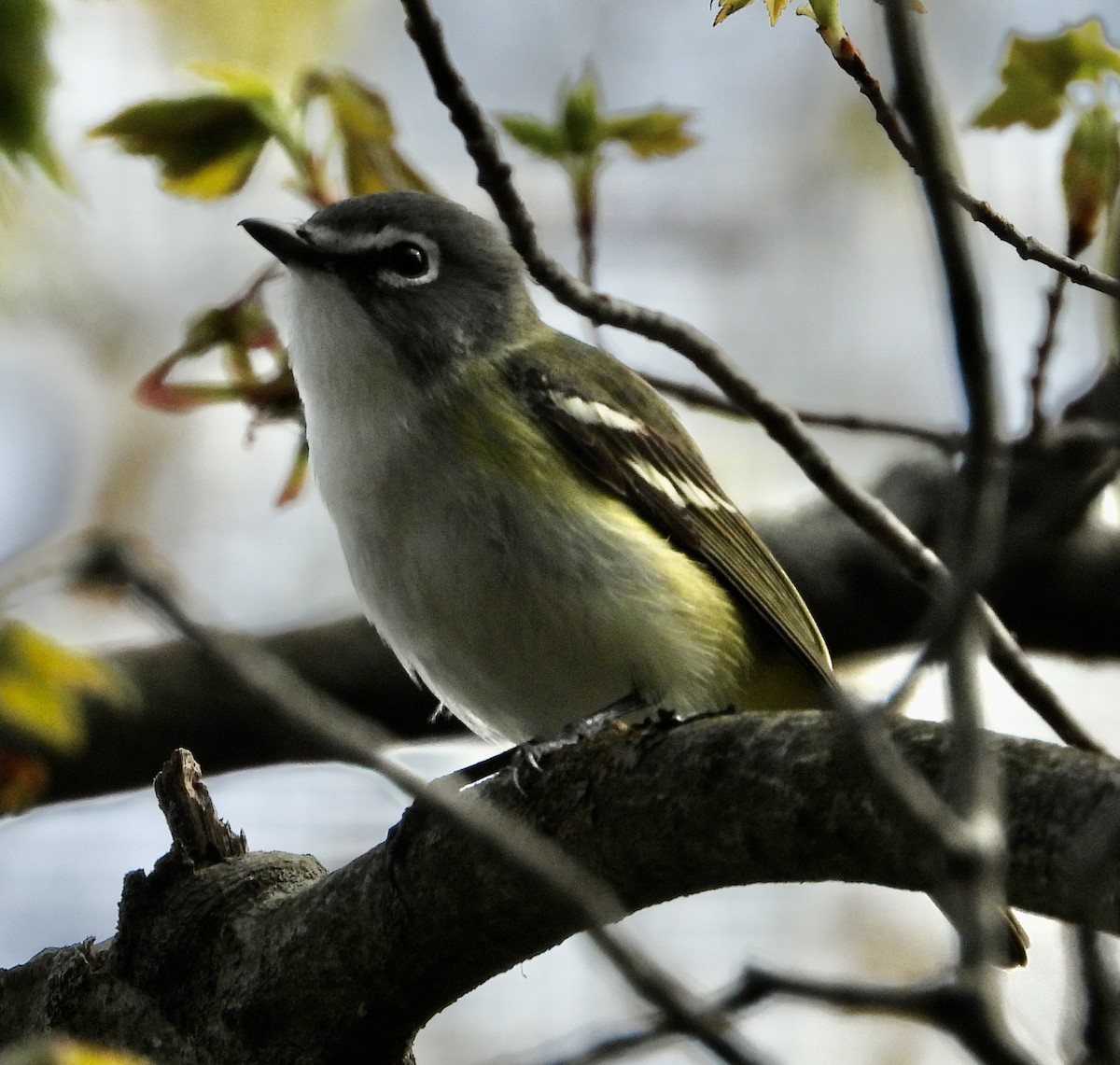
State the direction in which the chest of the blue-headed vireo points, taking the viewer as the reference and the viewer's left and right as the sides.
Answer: facing the viewer and to the left of the viewer

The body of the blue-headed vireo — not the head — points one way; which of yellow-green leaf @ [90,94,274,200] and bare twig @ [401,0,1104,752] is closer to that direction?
the yellow-green leaf

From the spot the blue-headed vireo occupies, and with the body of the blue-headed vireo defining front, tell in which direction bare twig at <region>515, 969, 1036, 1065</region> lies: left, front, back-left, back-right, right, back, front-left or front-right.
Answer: front-left

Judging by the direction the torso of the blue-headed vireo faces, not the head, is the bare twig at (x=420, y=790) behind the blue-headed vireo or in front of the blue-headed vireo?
in front

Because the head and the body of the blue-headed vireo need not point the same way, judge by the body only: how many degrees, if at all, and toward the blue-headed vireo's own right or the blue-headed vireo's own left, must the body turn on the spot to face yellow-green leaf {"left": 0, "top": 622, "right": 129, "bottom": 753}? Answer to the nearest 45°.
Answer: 0° — it already faces it

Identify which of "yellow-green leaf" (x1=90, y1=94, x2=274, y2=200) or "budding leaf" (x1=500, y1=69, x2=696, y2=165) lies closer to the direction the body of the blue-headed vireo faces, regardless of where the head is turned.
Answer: the yellow-green leaf
